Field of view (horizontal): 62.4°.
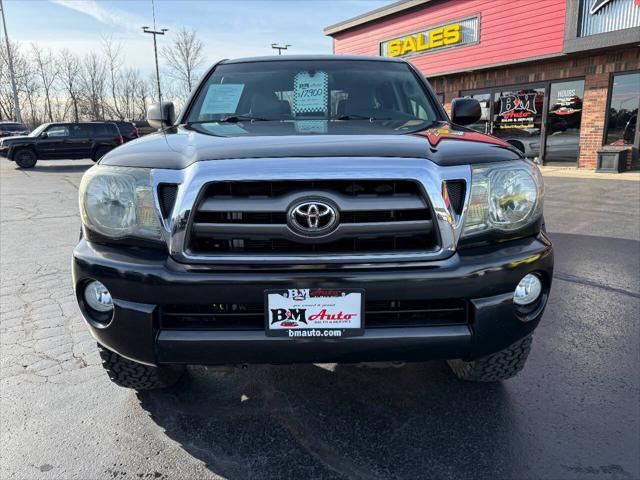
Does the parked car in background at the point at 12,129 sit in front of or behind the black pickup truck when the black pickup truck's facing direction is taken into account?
behind

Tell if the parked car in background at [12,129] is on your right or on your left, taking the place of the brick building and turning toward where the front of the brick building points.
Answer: on your right

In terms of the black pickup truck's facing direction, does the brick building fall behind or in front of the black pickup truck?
behind

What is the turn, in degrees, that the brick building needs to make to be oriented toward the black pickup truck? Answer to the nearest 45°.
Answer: approximately 45° to its left

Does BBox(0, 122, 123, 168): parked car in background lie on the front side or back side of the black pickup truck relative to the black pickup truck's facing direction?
on the back side

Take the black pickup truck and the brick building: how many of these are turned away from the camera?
0

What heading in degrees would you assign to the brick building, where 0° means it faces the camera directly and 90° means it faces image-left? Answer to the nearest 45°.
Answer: approximately 45°

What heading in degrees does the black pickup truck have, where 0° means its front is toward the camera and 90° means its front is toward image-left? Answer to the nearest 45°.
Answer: approximately 0°

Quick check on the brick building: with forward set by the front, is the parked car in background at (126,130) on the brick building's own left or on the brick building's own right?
on the brick building's own right

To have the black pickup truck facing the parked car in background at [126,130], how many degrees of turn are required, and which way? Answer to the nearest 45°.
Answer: approximately 180°

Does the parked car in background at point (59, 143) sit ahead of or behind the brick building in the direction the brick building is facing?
ahead
